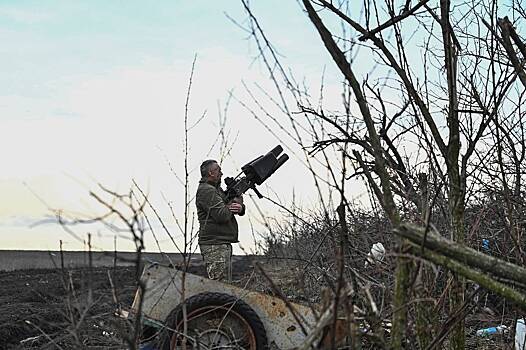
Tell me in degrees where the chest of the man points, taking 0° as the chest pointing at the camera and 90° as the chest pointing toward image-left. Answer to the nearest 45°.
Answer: approximately 270°

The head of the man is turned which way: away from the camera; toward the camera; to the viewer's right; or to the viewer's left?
to the viewer's right
